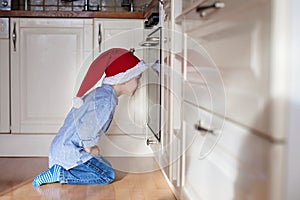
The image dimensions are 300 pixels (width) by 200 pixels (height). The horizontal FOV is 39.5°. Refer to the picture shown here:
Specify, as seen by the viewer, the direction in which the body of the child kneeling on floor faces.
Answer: to the viewer's right

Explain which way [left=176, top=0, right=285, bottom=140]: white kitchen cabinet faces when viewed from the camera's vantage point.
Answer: facing the viewer and to the left of the viewer
